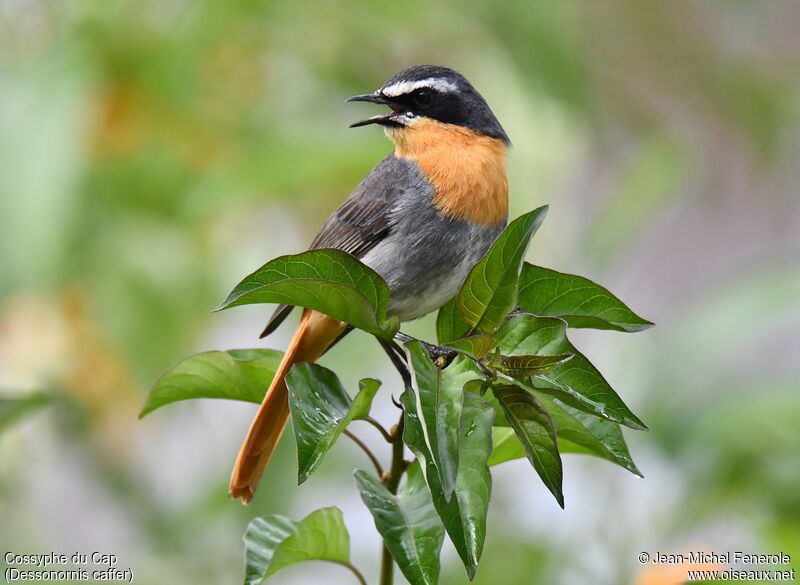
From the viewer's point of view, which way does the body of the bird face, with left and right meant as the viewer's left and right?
facing the viewer and to the right of the viewer

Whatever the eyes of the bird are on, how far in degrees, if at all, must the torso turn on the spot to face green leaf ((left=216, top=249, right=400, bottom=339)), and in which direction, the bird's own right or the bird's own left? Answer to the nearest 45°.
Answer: approximately 135° to the bird's own right

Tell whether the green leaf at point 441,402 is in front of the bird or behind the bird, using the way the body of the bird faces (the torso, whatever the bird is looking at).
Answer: in front

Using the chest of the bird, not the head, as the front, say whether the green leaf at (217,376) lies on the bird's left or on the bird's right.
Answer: on the bird's right
